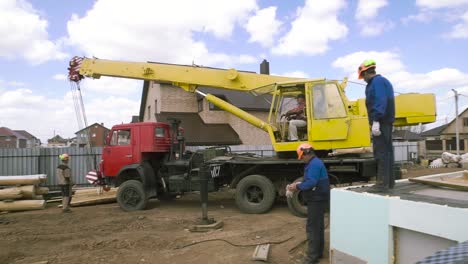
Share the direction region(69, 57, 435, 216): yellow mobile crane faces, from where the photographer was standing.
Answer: facing to the left of the viewer

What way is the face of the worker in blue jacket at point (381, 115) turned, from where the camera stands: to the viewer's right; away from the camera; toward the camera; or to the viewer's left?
to the viewer's left

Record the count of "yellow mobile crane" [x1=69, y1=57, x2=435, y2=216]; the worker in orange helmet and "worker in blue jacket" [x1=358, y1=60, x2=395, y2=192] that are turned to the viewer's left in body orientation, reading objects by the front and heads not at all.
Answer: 3

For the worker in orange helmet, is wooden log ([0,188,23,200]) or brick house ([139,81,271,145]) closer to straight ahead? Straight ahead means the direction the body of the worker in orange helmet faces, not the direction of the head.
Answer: the wooden log

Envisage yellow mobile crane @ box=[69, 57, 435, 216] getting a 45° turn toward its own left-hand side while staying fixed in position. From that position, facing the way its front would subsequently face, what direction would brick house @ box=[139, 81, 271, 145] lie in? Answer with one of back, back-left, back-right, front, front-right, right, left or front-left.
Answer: back-right

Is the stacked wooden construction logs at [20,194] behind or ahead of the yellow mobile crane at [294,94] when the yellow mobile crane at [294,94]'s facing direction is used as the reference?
ahead

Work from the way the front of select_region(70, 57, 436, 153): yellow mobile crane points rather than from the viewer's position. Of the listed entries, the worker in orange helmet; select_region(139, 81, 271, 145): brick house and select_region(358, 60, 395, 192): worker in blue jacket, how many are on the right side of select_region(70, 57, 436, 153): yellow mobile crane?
1

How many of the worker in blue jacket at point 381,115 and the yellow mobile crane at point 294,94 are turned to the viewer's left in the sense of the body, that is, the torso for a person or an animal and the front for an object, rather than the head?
2

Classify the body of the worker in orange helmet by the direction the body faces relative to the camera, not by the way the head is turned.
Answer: to the viewer's left

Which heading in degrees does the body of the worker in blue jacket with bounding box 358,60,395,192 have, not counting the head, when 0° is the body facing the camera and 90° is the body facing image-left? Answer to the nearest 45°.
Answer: approximately 90°
